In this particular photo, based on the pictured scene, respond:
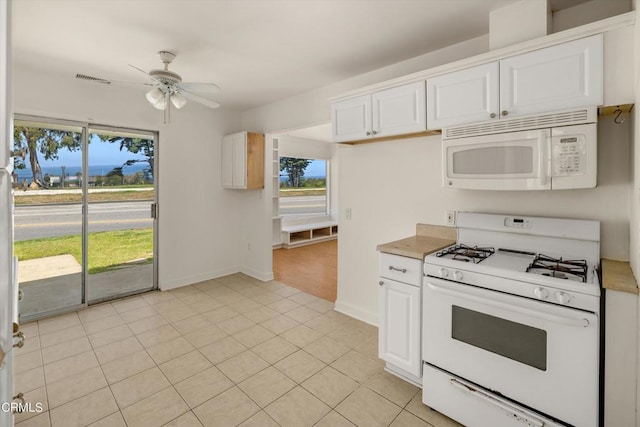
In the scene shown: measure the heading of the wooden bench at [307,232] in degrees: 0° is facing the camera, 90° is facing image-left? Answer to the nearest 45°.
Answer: approximately 315°

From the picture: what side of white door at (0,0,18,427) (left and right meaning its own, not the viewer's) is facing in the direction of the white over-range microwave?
front

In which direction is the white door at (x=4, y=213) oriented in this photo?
to the viewer's right

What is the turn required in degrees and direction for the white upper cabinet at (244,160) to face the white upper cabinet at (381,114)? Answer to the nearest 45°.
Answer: approximately 90° to its left

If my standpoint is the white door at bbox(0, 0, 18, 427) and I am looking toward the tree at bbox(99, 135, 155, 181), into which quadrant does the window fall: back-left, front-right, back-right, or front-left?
front-right

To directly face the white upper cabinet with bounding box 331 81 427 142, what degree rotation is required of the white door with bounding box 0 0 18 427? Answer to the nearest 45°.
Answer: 0° — it already faces it

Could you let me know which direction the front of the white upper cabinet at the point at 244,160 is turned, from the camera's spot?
facing the viewer and to the left of the viewer

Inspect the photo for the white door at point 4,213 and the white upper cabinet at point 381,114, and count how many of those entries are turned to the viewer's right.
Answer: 1

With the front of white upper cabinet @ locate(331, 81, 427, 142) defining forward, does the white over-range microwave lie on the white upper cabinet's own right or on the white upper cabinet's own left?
on the white upper cabinet's own left

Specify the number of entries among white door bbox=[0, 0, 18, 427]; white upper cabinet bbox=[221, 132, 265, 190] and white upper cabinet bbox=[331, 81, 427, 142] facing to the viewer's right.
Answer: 1

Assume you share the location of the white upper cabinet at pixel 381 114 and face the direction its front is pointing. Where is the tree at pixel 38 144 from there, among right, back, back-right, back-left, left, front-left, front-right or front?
front-right

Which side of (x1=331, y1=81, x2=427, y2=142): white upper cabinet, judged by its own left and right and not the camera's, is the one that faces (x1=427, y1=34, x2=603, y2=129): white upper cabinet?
left
